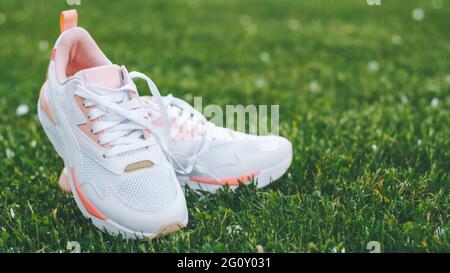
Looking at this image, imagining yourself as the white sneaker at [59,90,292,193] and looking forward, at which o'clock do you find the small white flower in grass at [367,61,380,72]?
The small white flower in grass is roughly at 10 o'clock from the white sneaker.

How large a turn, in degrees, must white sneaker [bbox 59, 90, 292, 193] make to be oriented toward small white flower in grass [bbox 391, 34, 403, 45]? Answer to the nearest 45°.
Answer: approximately 45° to its left

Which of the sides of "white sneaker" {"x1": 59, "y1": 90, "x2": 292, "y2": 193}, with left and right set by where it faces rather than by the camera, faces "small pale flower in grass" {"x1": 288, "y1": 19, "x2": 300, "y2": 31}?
left

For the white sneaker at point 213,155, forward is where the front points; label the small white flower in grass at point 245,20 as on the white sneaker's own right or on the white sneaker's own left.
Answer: on the white sneaker's own left

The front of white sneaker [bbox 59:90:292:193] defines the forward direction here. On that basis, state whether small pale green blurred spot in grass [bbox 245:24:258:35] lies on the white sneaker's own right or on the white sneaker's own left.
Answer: on the white sneaker's own left

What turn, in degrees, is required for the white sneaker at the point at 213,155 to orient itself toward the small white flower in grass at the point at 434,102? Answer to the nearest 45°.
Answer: approximately 45° to its left

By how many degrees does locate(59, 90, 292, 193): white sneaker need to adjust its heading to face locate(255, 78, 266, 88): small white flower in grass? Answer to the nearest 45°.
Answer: approximately 90° to its left

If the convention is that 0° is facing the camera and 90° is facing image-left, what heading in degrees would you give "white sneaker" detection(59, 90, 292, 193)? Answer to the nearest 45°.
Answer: approximately 270°

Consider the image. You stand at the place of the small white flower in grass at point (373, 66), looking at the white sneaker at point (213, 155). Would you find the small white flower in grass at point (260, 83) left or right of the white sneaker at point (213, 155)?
right
